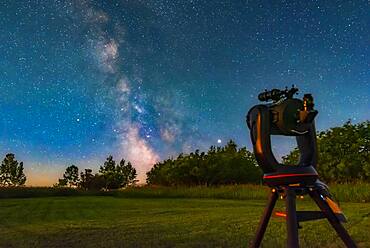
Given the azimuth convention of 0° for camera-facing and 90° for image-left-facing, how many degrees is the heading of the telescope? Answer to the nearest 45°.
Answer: approximately 135°
